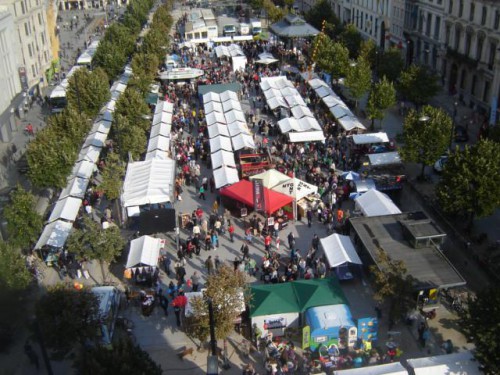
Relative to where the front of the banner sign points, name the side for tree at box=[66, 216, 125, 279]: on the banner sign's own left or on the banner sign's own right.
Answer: on the banner sign's own right

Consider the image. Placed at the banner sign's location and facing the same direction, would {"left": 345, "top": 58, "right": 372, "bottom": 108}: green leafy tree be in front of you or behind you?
behind

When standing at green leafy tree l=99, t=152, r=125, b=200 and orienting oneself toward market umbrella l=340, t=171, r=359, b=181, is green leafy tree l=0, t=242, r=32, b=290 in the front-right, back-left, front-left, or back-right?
back-right

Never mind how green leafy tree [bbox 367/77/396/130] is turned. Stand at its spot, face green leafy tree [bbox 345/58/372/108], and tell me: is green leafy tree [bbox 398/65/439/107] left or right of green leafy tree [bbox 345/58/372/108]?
right

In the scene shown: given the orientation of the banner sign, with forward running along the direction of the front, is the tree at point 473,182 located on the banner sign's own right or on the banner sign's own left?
on the banner sign's own left

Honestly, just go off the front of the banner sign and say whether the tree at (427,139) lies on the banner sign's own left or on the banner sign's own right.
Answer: on the banner sign's own left

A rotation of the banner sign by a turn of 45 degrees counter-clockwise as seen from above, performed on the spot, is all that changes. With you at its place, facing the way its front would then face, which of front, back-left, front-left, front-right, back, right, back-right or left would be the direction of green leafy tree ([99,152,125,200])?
back-right

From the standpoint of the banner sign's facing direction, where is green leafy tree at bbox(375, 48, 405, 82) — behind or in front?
behind

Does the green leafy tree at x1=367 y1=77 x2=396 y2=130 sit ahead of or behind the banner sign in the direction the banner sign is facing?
behind

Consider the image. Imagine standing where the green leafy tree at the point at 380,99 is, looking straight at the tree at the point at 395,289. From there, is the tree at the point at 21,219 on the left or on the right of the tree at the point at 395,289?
right

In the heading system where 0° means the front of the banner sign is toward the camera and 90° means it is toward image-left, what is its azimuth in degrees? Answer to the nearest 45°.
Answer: approximately 0°

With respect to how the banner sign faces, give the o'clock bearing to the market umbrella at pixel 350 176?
The market umbrella is roughly at 8 o'clock from the banner sign.
